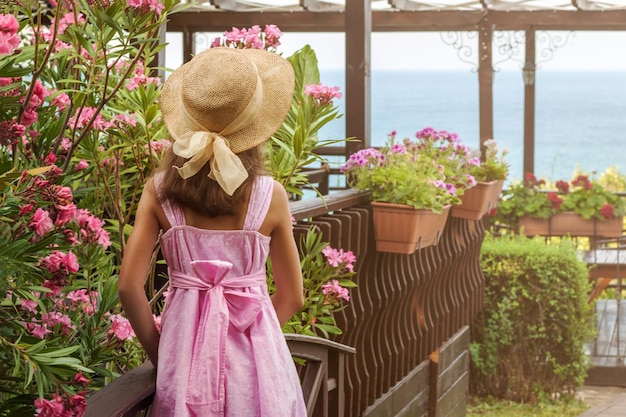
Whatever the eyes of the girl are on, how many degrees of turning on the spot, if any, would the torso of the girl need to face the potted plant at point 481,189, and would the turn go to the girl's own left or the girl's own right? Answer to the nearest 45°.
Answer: approximately 45° to the girl's own right

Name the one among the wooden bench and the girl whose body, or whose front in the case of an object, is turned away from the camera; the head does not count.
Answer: the girl

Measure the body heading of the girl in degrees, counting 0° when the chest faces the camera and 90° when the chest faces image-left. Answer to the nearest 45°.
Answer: approximately 180°

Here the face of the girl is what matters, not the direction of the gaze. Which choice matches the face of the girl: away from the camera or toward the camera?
away from the camera
